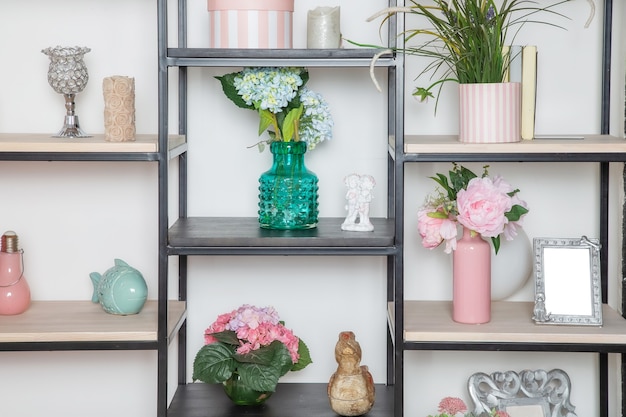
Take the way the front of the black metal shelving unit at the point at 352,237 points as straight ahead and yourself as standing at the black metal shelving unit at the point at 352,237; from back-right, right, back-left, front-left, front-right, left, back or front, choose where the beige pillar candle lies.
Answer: right

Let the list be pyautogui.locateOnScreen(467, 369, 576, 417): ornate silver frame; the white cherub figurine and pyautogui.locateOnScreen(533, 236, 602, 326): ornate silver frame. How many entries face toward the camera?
3

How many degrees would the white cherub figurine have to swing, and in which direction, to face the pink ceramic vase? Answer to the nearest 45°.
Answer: approximately 90° to its left

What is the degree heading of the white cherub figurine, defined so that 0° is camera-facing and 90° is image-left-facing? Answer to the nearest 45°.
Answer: approximately 0°

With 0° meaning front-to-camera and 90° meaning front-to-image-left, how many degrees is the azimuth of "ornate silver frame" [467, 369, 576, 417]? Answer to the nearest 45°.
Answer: approximately 0°
